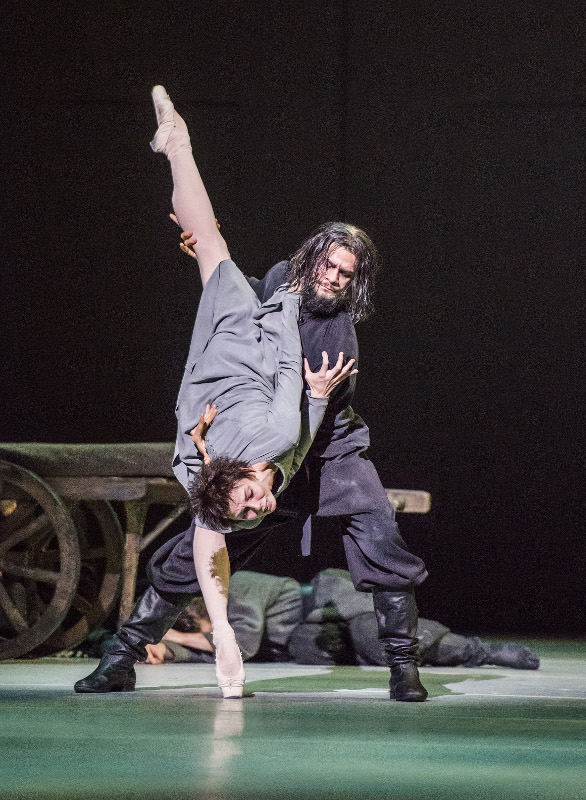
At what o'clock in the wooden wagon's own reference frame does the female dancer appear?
The female dancer is roughly at 2 o'clock from the wooden wagon.

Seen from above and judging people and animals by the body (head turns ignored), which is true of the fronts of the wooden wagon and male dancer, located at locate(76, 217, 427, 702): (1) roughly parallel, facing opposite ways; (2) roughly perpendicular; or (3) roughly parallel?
roughly perpendicular

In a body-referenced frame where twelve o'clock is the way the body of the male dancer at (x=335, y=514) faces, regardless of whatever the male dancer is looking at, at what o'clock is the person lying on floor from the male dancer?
The person lying on floor is roughly at 6 o'clock from the male dancer.

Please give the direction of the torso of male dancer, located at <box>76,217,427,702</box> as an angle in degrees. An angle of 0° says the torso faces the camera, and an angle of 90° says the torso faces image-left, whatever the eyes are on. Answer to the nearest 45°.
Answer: approximately 0°

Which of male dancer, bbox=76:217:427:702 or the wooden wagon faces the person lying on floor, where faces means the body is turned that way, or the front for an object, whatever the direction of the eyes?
the wooden wagon

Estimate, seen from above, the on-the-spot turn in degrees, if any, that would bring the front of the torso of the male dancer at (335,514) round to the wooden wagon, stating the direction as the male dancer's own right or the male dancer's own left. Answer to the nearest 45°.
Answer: approximately 135° to the male dancer's own right

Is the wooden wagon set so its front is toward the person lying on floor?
yes
